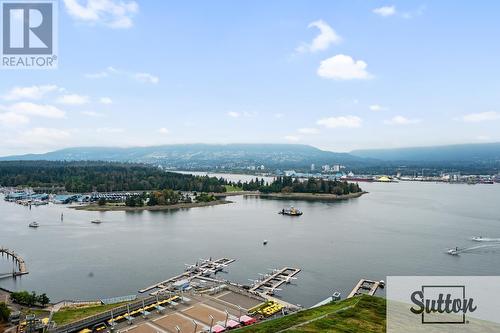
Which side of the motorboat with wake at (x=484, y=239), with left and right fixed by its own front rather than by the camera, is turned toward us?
left

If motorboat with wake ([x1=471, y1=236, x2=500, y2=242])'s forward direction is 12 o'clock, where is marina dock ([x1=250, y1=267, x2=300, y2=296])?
The marina dock is roughly at 10 o'clock from the motorboat with wake.

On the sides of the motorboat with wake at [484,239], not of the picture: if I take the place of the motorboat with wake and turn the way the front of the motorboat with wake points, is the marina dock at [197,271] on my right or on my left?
on my left

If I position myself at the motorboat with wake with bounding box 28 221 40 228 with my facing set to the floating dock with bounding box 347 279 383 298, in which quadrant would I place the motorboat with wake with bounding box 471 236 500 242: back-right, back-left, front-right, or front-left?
front-left

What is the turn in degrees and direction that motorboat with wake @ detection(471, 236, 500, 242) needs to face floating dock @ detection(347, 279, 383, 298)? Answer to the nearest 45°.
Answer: approximately 90° to its left

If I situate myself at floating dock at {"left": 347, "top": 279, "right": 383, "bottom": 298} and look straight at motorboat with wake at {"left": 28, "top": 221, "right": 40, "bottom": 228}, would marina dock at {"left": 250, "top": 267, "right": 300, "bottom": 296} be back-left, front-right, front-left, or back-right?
front-left

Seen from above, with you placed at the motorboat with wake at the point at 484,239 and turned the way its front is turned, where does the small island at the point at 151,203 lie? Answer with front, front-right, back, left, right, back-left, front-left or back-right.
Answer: front

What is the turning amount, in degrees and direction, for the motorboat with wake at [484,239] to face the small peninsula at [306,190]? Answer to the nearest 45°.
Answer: approximately 45° to its right

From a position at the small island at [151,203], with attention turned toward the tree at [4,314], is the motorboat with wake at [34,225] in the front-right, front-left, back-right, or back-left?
front-right

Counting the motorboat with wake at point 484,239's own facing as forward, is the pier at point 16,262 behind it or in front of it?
in front

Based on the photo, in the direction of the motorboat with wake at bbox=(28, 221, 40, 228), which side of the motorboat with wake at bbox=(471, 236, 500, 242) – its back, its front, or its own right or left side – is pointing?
front

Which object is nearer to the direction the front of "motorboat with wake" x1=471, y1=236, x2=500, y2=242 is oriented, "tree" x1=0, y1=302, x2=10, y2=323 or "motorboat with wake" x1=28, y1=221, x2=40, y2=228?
the motorboat with wake

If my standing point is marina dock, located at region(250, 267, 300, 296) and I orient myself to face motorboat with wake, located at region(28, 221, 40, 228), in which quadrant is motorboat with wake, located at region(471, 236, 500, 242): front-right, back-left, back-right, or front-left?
back-right
